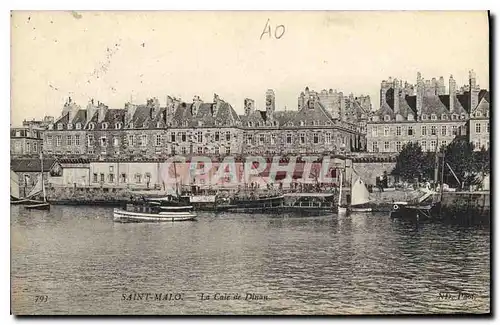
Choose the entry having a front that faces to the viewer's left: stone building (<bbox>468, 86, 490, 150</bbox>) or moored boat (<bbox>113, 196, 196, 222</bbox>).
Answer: the moored boat

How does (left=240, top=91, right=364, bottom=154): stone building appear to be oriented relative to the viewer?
toward the camera

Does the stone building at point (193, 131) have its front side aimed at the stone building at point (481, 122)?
no

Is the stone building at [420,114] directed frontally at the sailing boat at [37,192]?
no

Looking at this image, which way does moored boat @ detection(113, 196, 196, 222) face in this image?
to the viewer's left

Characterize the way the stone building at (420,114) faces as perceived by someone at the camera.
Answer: facing the viewer

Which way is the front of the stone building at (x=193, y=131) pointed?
toward the camera
